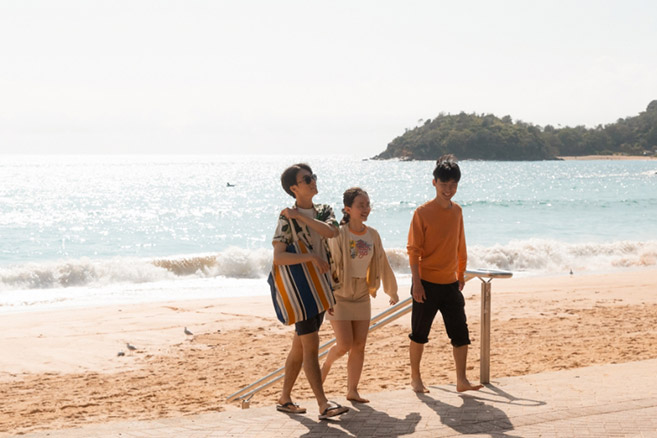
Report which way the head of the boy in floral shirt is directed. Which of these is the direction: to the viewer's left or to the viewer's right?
to the viewer's right

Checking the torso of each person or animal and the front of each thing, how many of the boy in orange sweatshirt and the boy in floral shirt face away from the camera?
0

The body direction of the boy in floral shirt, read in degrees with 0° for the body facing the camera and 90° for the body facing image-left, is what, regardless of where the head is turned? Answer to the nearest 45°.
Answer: approximately 315°

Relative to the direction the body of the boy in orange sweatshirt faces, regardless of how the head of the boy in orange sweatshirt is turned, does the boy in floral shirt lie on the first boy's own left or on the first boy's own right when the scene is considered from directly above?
on the first boy's own right

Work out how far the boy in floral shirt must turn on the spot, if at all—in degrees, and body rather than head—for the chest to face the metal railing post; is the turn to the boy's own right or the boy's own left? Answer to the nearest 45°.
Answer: approximately 90° to the boy's own left

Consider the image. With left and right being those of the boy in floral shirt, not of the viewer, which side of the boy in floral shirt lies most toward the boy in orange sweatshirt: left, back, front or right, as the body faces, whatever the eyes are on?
left
